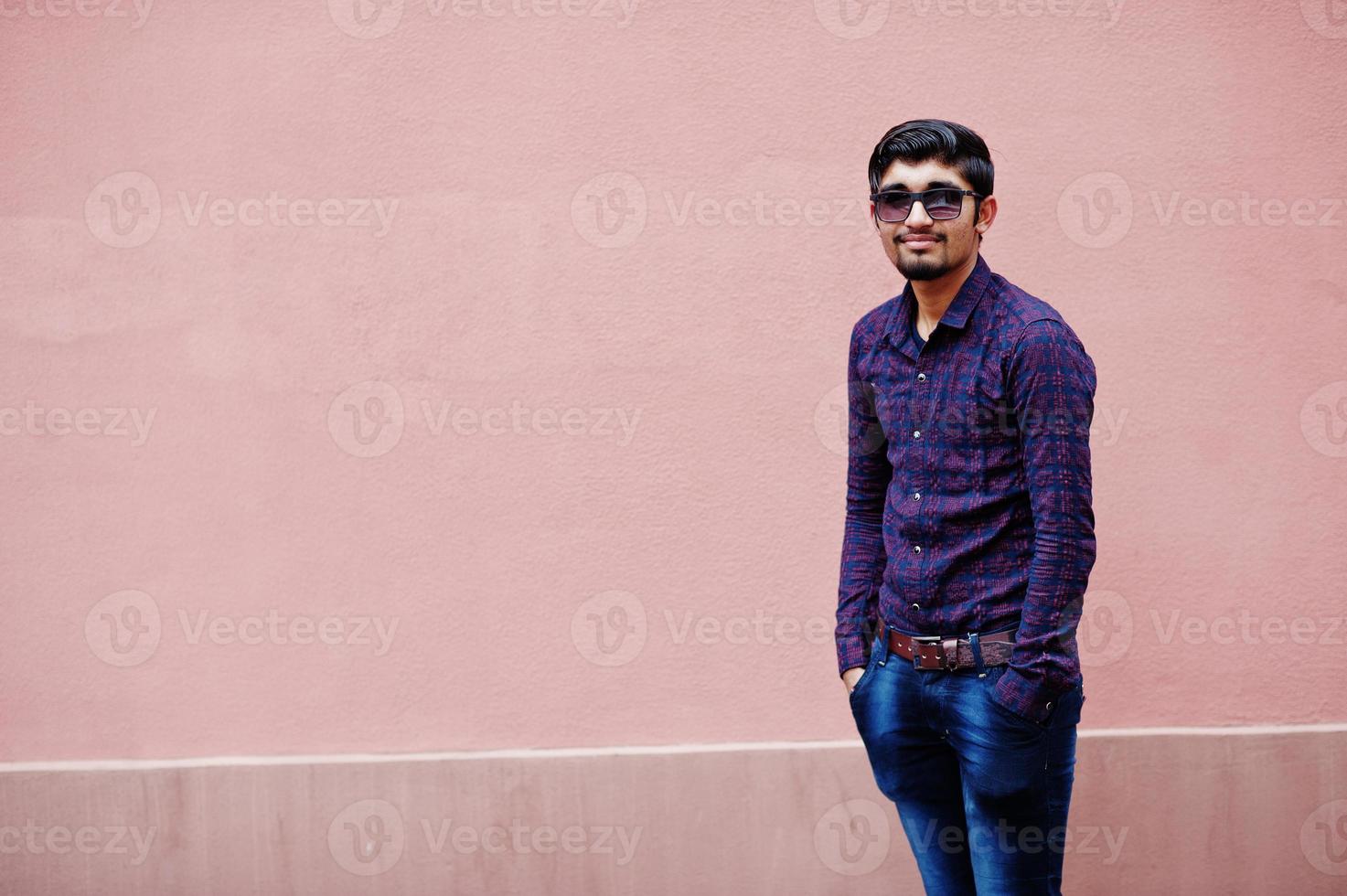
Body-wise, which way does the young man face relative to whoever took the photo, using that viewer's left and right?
facing the viewer and to the left of the viewer
